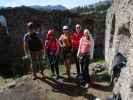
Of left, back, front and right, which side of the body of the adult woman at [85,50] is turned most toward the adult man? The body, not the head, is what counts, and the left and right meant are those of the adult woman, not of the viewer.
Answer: right

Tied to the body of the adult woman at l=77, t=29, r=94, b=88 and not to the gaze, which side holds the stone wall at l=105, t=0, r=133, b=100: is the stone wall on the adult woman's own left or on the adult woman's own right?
on the adult woman's own left

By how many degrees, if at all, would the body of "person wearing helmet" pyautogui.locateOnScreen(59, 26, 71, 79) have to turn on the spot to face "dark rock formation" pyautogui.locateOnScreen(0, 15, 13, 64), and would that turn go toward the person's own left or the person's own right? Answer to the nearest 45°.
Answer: approximately 135° to the person's own right

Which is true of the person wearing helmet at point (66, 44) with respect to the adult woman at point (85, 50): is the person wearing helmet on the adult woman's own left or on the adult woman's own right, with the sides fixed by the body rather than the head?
on the adult woman's own right

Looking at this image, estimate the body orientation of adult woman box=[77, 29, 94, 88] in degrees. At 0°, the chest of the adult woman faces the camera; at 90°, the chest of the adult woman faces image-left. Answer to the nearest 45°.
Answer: approximately 0°

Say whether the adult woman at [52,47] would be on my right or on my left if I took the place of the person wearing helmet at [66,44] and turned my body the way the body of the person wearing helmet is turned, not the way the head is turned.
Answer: on my right

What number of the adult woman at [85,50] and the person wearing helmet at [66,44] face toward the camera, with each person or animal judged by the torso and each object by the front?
2

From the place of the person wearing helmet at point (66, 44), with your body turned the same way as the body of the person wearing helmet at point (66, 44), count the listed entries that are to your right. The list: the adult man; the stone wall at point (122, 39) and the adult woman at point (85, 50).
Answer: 1

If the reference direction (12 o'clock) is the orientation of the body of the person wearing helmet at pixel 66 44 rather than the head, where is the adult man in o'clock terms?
The adult man is roughly at 3 o'clock from the person wearing helmet.
